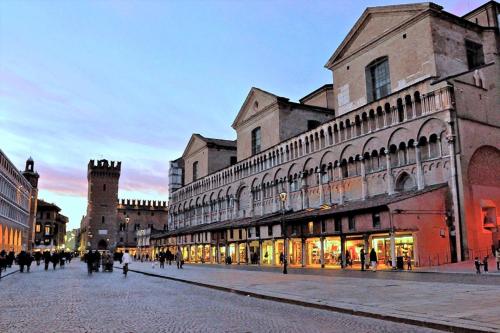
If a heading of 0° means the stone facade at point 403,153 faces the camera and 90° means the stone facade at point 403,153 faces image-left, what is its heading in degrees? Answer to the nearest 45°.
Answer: approximately 45°
